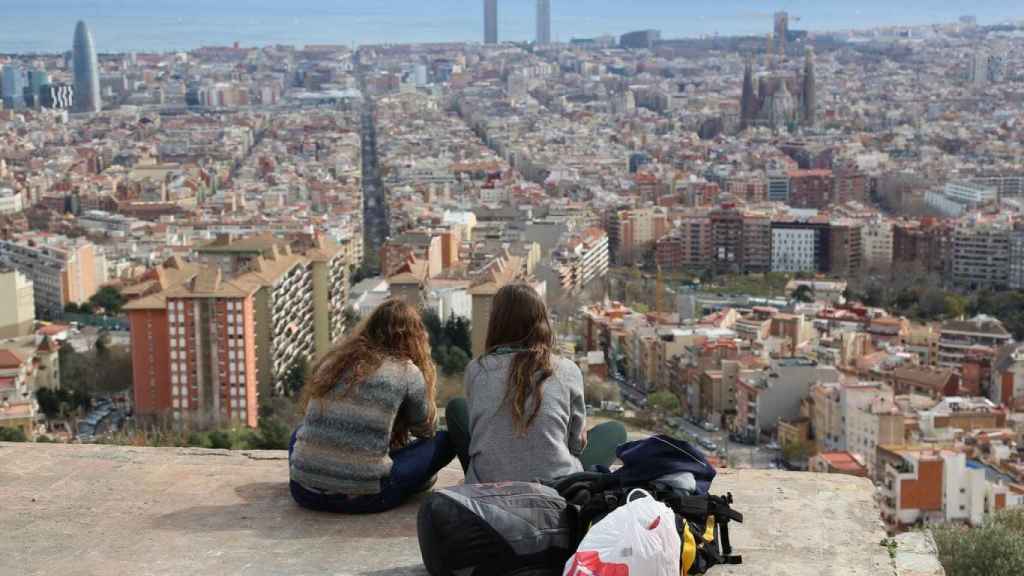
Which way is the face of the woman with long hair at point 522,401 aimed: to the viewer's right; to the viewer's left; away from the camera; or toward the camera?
away from the camera

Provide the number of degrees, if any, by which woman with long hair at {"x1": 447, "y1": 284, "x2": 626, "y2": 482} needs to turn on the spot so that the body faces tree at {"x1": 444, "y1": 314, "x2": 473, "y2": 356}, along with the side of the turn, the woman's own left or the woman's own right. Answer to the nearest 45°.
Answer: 0° — they already face it

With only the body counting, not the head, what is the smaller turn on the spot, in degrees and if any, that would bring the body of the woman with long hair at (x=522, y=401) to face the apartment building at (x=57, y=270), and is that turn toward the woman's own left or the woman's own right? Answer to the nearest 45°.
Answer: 0° — they already face it

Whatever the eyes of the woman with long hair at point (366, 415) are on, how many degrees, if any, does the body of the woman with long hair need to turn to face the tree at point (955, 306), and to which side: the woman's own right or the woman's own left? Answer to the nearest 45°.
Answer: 0° — they already face it

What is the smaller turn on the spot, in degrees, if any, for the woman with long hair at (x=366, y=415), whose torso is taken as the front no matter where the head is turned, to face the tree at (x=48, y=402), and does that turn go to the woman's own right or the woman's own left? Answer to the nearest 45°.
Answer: approximately 45° to the woman's own left

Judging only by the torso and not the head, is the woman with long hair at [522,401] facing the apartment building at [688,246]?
yes

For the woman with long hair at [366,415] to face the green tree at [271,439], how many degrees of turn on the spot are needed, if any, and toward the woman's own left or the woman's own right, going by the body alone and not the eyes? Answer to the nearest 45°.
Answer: approximately 45° to the woman's own left

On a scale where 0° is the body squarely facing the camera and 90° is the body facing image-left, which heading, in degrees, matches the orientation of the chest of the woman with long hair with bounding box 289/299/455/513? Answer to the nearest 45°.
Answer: approximately 225°

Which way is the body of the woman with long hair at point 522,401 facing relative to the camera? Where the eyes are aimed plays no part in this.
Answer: away from the camera
